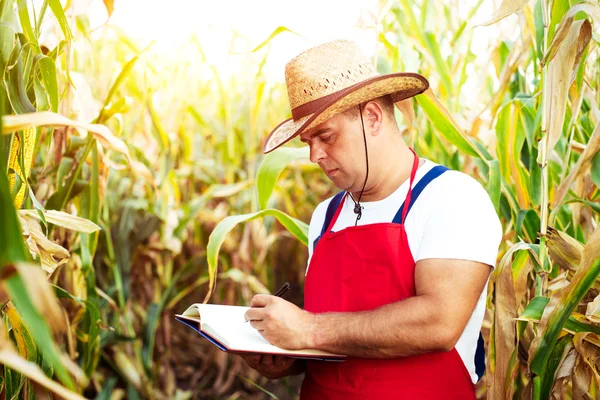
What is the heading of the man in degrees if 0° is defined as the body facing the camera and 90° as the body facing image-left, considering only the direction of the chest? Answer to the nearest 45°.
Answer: approximately 45°

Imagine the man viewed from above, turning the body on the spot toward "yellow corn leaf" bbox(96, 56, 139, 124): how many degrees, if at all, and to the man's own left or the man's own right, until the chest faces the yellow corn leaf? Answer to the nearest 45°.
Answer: approximately 90° to the man's own right

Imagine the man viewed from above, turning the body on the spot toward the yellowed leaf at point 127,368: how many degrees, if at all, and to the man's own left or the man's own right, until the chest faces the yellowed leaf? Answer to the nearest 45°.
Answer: approximately 90° to the man's own right
